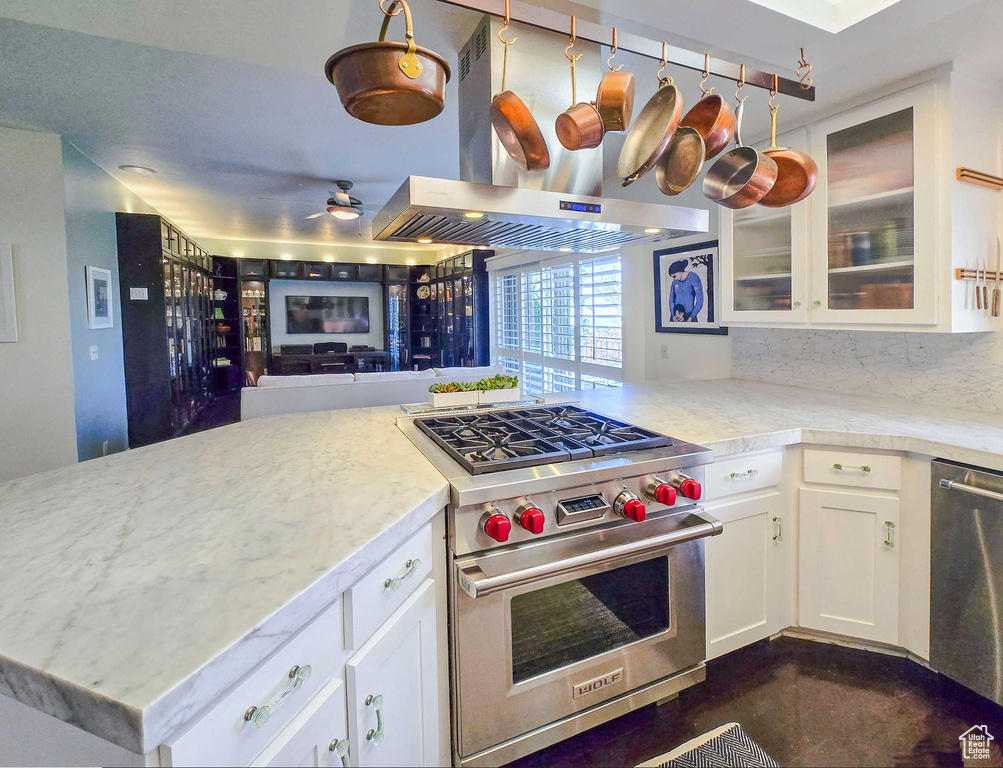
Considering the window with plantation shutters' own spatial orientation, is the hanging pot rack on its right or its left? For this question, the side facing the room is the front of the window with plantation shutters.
on its left

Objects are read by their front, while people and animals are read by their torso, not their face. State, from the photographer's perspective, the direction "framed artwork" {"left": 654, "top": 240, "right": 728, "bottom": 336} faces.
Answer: facing the viewer and to the left of the viewer

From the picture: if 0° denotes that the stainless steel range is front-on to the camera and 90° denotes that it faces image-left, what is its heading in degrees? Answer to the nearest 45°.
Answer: approximately 315°

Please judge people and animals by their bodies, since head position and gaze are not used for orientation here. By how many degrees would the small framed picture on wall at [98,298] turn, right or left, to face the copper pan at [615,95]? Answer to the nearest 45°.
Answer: approximately 45° to its right

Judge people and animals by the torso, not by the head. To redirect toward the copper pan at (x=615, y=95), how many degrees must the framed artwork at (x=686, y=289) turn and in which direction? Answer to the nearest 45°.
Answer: approximately 45° to its left

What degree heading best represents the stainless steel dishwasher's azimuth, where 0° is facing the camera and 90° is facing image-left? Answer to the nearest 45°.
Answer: approximately 45°

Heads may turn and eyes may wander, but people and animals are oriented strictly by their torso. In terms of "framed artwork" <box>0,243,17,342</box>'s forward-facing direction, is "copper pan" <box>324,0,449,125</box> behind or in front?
in front

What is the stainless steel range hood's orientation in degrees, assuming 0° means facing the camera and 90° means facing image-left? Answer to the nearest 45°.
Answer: approximately 315°

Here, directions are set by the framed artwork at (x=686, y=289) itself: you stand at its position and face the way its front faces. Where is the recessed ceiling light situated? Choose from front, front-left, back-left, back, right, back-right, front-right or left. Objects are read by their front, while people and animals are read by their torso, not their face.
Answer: front-right
